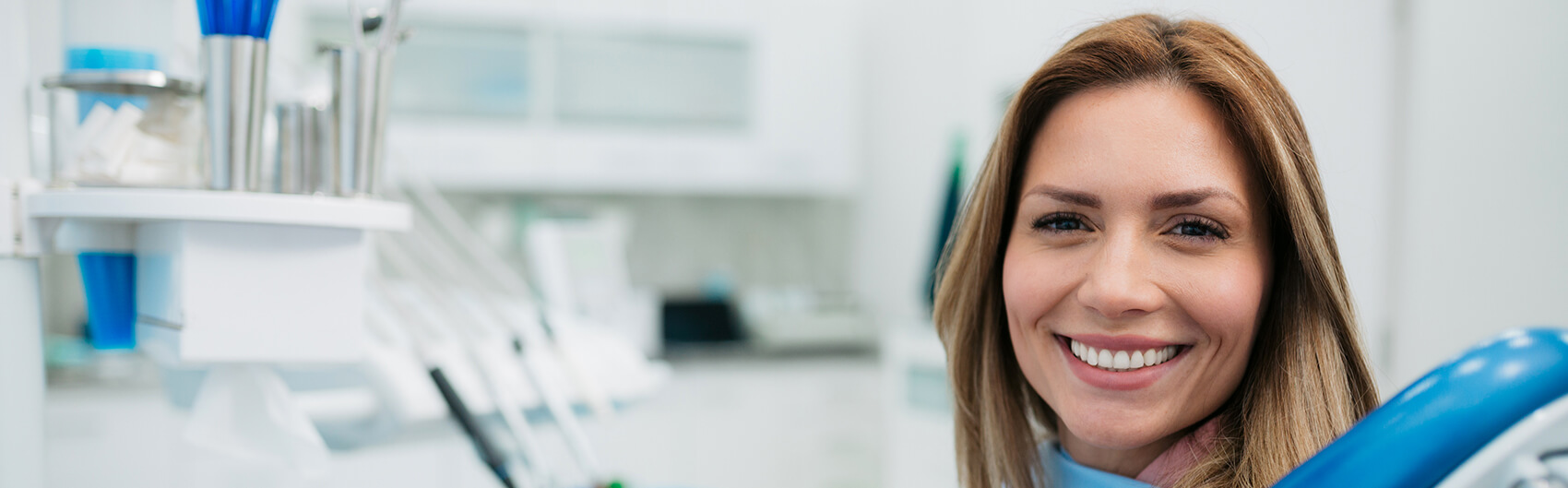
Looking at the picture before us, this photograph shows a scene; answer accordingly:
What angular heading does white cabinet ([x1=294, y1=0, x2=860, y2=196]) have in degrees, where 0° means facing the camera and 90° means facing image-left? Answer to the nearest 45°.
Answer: approximately 0°

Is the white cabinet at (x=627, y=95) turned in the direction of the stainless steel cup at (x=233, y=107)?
yes

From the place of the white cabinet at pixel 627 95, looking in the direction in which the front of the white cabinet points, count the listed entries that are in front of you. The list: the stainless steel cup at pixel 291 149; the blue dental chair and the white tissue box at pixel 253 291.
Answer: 3

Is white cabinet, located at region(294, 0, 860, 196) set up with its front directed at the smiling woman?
yes

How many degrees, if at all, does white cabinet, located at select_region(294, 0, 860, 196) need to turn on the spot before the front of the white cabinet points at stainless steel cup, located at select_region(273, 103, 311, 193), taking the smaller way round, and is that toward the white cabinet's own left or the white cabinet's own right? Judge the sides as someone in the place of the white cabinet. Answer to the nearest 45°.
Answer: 0° — it already faces it

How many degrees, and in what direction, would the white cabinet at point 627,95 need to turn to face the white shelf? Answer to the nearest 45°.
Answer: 0° — it already faces it

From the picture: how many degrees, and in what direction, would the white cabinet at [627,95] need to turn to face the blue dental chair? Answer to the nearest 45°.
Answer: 0° — it already faces it

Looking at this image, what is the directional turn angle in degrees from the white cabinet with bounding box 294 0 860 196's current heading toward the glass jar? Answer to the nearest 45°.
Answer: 0° — it already faces it
